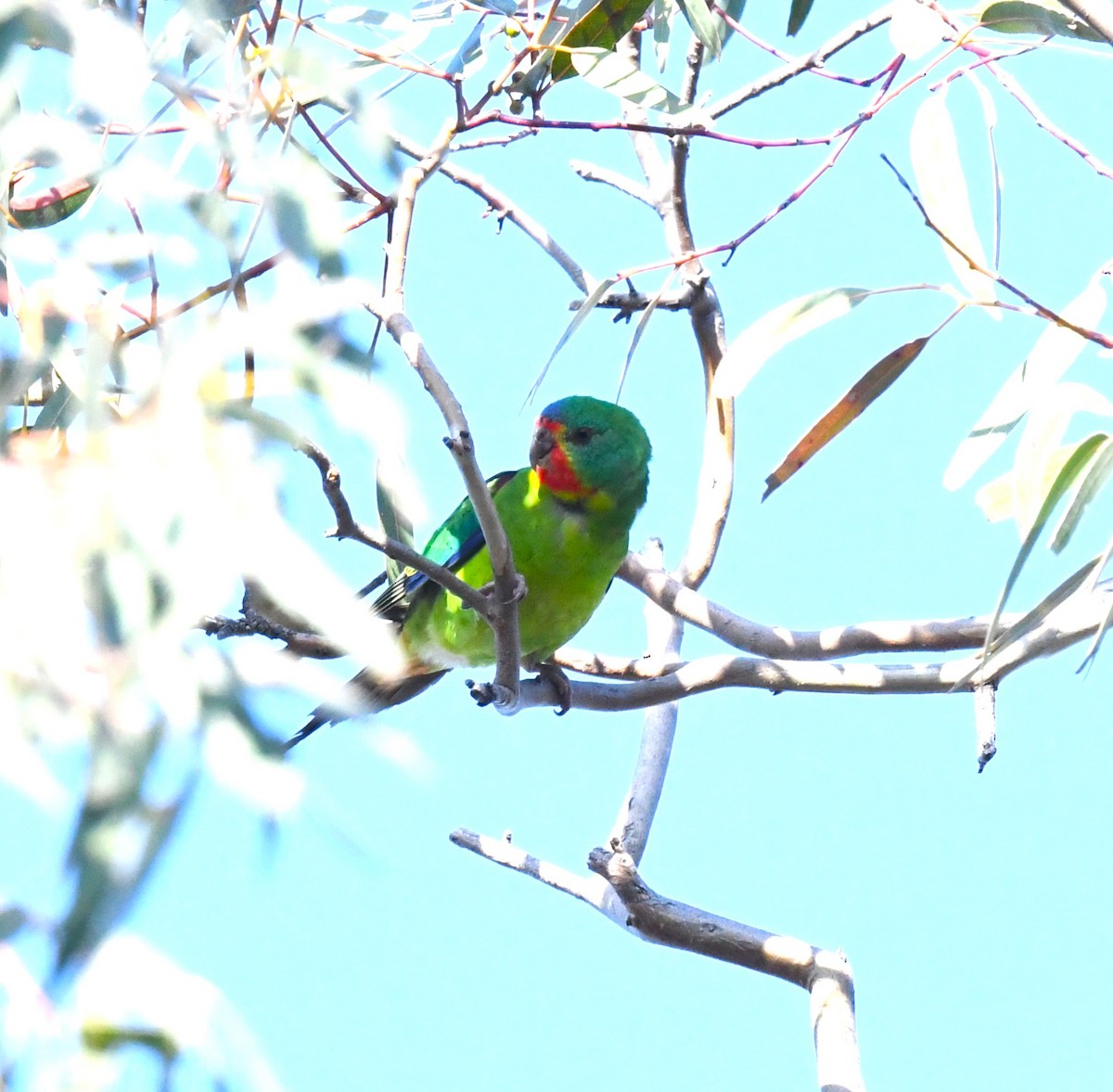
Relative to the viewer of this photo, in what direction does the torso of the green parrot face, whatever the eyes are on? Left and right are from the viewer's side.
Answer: facing the viewer and to the right of the viewer

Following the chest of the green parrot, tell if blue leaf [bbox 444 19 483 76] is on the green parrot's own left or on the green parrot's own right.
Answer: on the green parrot's own right

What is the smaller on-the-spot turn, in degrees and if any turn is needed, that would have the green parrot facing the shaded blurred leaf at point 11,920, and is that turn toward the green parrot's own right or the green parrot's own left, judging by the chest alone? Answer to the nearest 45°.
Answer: approximately 45° to the green parrot's own right

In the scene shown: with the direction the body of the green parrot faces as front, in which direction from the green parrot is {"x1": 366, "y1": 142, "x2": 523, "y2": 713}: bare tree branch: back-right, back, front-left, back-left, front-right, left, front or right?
front-right

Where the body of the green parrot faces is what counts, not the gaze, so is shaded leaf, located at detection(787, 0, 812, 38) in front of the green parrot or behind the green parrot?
in front
